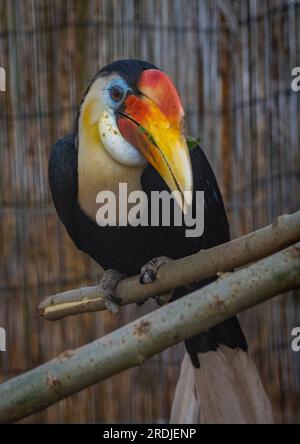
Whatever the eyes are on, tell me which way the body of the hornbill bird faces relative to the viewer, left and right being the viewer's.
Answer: facing the viewer and to the left of the viewer
